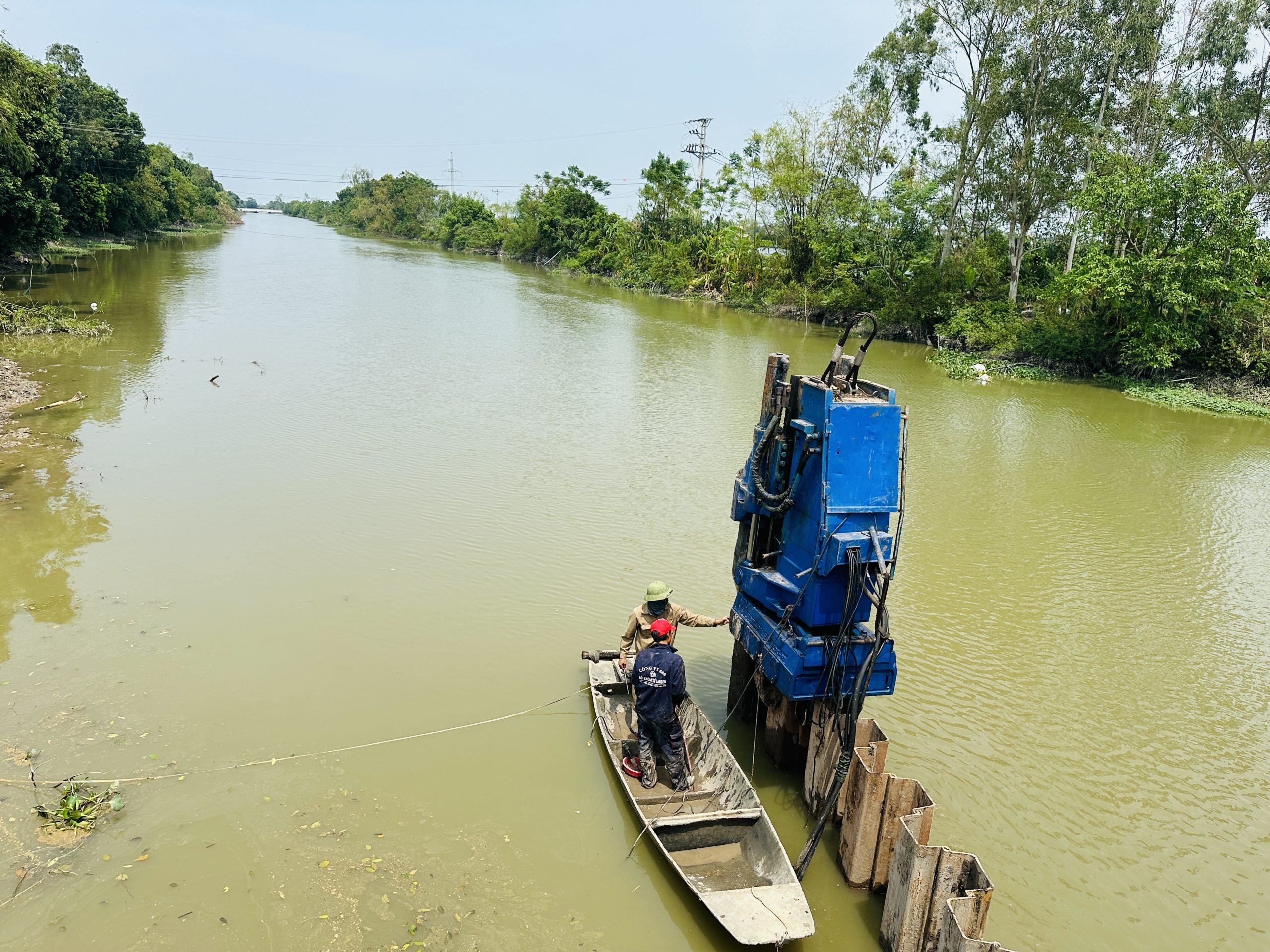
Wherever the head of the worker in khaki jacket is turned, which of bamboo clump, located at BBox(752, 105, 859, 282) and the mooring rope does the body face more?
the mooring rope

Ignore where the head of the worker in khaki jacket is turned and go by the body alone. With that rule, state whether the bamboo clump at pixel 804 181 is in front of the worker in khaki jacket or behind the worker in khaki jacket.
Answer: behind

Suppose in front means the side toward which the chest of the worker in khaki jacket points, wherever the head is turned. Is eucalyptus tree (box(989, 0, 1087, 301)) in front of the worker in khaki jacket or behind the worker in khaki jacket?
behind

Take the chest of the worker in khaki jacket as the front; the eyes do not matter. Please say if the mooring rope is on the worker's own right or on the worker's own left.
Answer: on the worker's own right

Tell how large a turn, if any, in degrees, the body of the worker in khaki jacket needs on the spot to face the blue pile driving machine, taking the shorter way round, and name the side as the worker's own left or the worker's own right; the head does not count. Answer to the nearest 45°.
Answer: approximately 45° to the worker's own left

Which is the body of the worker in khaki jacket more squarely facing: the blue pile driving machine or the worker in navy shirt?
the worker in navy shirt

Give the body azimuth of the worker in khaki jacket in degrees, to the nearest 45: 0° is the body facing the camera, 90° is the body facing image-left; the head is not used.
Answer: approximately 0°

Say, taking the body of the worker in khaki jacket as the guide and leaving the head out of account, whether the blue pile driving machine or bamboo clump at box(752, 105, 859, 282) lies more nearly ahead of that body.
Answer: the blue pile driving machine
